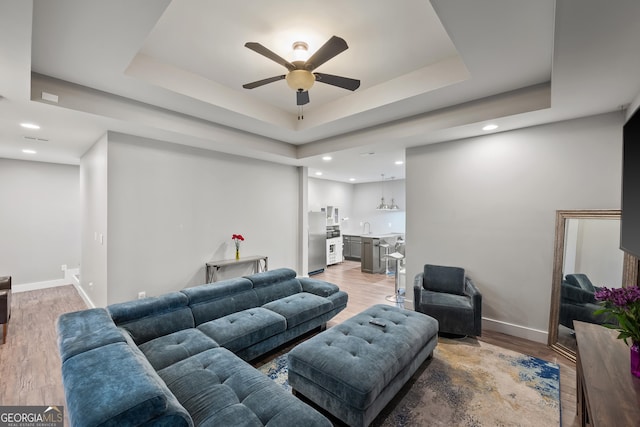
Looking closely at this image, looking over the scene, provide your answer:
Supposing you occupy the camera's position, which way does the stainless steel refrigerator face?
facing the viewer and to the right of the viewer

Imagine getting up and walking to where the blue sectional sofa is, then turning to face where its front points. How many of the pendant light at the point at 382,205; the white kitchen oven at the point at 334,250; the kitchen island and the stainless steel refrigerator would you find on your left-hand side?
4

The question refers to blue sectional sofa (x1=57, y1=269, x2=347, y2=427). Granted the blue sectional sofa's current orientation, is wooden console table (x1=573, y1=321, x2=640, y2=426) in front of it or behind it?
in front

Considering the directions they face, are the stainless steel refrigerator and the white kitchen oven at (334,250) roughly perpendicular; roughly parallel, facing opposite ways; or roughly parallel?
roughly parallel

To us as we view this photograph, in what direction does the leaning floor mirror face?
facing the viewer and to the left of the viewer

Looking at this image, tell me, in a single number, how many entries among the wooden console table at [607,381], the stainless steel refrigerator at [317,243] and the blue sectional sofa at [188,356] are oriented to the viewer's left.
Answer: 1

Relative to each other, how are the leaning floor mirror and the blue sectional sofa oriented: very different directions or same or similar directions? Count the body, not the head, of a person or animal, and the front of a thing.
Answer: very different directions

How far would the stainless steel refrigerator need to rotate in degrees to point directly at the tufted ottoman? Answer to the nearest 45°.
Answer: approximately 45° to its right

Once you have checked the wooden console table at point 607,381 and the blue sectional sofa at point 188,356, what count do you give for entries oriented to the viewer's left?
1

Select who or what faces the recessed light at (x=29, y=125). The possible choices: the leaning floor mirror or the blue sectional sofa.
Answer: the leaning floor mirror

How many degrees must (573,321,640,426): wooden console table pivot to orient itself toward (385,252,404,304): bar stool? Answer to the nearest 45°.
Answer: approximately 45° to its right

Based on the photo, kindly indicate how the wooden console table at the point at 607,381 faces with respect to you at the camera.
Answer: facing to the left of the viewer

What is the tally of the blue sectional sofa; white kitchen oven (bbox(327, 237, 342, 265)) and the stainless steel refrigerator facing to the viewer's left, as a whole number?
0

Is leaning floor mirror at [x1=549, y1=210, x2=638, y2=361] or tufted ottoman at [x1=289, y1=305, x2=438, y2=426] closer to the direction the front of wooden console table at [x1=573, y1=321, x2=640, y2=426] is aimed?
the tufted ottoman

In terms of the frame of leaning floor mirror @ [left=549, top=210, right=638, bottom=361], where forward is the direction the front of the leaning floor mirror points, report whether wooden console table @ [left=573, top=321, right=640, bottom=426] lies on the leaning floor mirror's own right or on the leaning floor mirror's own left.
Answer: on the leaning floor mirror's own left
